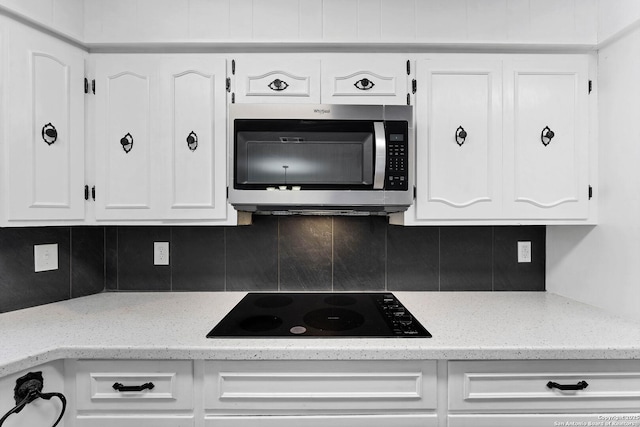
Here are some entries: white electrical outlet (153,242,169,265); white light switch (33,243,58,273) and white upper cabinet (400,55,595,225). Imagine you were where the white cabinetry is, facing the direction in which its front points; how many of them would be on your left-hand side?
1

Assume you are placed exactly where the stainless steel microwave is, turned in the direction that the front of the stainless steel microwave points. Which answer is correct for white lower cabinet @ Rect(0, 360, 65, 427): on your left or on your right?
on your right

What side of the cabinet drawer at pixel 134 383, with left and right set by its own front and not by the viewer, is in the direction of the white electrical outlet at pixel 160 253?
back

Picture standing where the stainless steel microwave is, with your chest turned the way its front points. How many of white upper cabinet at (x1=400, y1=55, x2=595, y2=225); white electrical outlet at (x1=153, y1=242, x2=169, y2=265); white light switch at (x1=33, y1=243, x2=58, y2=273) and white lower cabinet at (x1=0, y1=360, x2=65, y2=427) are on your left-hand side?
1
